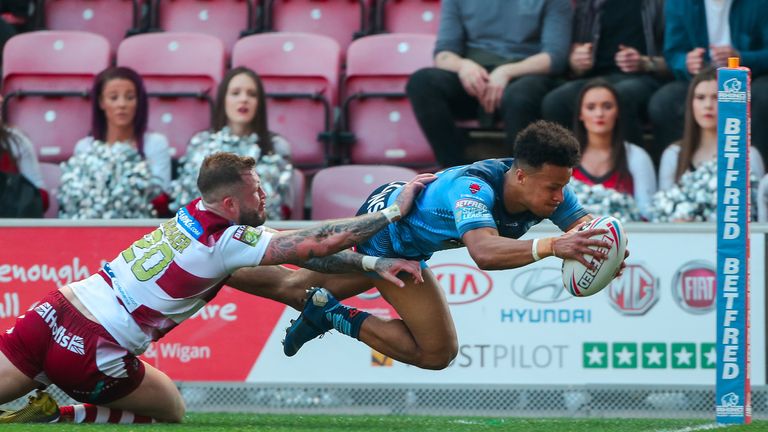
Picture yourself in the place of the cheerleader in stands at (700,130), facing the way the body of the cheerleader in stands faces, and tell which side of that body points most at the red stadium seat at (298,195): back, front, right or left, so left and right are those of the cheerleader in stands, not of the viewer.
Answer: right

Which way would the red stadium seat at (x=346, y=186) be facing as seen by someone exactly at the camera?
facing the viewer

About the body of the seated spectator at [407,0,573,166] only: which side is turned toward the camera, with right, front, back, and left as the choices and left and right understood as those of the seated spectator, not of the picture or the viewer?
front

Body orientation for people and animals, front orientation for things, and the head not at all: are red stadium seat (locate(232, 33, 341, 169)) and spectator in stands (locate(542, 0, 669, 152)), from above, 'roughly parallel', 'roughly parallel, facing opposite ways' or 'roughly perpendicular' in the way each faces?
roughly parallel

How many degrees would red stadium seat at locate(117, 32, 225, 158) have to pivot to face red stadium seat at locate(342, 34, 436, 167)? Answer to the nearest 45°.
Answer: approximately 90° to its left

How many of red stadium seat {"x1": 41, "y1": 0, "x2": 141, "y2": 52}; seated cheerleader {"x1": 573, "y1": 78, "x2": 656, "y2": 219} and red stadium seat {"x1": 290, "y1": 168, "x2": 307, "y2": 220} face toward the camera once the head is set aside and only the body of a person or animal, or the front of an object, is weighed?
3

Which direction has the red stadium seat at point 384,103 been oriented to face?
toward the camera

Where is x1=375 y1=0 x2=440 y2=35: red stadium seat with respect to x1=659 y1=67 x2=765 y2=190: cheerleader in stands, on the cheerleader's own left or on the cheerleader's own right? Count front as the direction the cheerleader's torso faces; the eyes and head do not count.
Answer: on the cheerleader's own right

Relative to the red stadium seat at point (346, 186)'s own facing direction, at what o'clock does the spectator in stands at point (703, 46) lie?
The spectator in stands is roughly at 9 o'clock from the red stadium seat.

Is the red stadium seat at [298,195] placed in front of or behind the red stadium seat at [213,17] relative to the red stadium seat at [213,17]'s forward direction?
in front

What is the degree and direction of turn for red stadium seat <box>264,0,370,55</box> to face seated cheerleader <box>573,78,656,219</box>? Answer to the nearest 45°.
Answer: approximately 45° to its left

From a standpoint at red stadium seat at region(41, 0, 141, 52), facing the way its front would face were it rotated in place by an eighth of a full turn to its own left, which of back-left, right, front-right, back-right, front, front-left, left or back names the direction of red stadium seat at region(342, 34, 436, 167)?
front

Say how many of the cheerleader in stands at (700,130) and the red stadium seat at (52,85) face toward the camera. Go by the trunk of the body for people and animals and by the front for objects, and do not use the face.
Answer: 2
